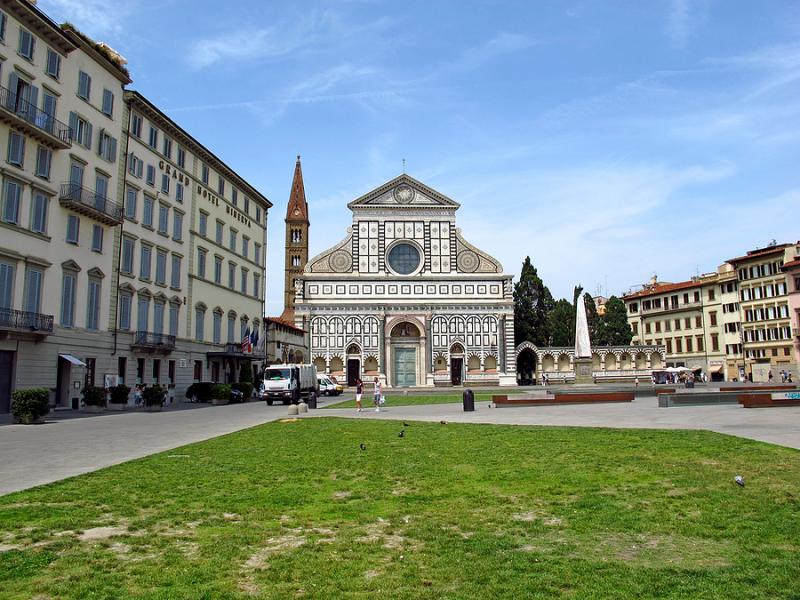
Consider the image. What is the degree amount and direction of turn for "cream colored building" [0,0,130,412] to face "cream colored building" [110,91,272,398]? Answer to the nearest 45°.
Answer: approximately 90° to its left

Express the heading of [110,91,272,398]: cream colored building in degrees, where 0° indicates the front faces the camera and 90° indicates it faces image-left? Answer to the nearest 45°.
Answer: approximately 315°

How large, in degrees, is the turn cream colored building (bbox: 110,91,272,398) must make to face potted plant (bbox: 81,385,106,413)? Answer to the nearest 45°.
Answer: approximately 45° to its right

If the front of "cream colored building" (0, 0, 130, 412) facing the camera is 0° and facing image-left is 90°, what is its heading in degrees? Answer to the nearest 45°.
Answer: approximately 315°

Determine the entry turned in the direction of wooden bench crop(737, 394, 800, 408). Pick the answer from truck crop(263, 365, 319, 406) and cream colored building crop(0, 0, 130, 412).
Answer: the cream colored building
